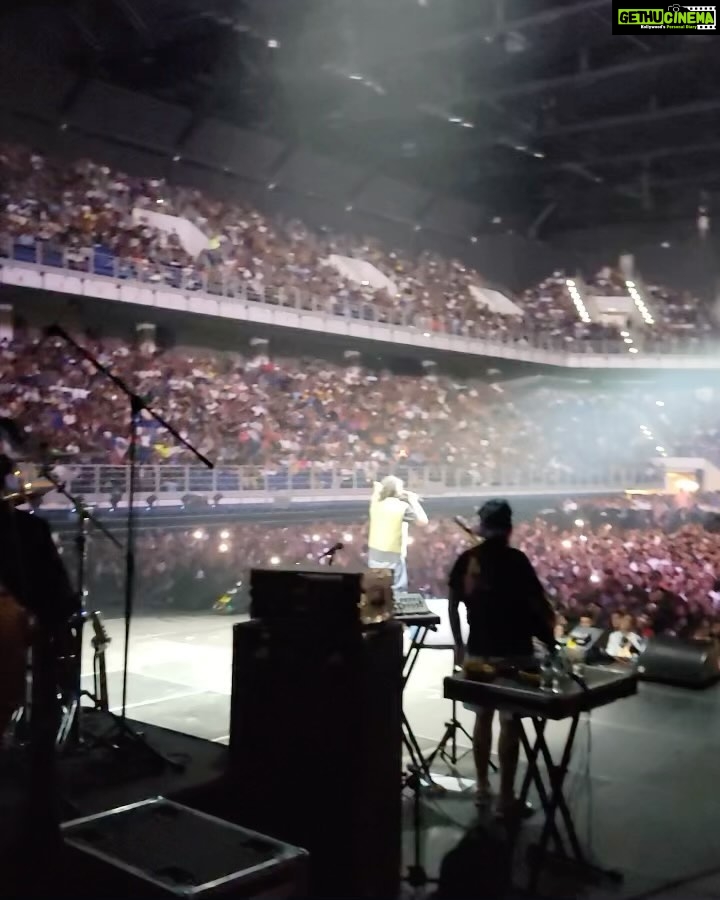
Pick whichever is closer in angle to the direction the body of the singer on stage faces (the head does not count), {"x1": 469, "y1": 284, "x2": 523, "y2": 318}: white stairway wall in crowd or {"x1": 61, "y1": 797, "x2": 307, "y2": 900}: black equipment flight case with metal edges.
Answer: the white stairway wall in crowd

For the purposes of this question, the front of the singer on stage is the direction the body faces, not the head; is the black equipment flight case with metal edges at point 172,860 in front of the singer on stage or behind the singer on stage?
behind

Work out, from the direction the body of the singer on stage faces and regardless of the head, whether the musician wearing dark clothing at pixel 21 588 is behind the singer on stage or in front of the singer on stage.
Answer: behind

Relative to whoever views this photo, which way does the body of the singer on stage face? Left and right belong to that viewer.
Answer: facing away from the viewer and to the right of the viewer

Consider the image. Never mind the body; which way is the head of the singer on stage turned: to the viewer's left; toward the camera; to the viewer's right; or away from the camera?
away from the camera

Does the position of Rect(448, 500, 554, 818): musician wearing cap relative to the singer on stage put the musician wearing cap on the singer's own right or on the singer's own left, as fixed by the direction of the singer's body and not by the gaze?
on the singer's own right

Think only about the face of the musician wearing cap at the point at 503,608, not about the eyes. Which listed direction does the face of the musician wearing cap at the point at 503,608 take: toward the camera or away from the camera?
away from the camera

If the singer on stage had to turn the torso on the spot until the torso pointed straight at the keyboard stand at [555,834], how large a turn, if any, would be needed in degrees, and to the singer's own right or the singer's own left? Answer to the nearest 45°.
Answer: approximately 135° to the singer's own right

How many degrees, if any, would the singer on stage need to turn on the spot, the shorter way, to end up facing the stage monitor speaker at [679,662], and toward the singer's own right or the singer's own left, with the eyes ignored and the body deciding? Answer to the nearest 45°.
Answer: approximately 90° to the singer's own right

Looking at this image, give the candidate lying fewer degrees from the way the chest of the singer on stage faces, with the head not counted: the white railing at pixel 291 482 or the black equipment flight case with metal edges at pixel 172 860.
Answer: the white railing

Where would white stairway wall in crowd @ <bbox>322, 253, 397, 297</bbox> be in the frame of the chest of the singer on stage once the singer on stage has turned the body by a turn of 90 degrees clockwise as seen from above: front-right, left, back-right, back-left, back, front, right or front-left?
back-left
